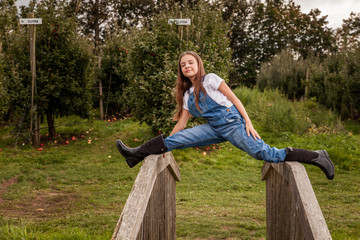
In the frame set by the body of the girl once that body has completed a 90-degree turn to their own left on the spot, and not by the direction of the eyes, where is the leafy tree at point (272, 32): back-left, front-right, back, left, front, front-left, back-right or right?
back-left

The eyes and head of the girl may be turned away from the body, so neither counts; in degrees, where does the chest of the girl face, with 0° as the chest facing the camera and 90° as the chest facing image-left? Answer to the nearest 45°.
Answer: approximately 45°

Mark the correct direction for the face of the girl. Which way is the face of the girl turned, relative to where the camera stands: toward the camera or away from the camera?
toward the camera

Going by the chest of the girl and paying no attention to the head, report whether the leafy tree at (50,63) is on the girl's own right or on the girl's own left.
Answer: on the girl's own right

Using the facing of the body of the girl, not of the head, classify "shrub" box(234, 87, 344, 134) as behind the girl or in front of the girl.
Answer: behind

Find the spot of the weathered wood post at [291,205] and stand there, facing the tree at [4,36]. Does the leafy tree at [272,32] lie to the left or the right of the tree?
right

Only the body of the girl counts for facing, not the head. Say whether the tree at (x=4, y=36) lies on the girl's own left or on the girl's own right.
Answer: on the girl's own right

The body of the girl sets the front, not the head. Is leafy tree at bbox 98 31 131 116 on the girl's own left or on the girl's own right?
on the girl's own right

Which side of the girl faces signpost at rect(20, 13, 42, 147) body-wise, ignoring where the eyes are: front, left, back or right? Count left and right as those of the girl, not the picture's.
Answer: right

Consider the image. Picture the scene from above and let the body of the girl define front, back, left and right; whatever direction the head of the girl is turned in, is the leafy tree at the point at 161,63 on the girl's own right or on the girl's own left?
on the girl's own right
